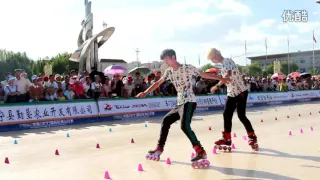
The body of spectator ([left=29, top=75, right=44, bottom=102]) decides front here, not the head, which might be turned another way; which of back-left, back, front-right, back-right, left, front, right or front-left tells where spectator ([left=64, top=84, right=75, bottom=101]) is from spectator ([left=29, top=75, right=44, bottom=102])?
back-left

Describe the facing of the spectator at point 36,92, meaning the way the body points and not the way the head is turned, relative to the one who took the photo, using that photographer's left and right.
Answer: facing the viewer

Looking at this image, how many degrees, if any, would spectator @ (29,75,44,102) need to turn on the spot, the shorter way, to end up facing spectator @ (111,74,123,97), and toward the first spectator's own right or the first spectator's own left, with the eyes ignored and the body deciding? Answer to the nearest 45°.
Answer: approximately 135° to the first spectator's own left

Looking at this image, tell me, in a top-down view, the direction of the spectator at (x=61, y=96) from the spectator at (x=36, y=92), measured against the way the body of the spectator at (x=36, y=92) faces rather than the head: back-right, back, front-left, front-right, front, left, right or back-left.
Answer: back-left

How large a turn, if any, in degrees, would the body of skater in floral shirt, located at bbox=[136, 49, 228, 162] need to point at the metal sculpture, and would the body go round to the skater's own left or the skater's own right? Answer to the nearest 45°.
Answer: approximately 135° to the skater's own right

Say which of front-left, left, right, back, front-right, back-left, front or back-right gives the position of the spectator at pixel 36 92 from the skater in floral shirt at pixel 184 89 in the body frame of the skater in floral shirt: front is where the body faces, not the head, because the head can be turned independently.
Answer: right

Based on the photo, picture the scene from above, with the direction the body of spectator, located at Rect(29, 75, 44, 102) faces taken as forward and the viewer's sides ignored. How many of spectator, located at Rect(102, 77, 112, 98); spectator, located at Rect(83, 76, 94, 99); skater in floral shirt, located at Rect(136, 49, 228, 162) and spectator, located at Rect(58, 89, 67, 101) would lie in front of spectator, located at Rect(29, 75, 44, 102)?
1

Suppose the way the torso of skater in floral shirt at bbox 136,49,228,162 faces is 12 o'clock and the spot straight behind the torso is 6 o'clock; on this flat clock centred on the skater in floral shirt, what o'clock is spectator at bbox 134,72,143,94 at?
The spectator is roughly at 4 o'clock from the skater in floral shirt.
